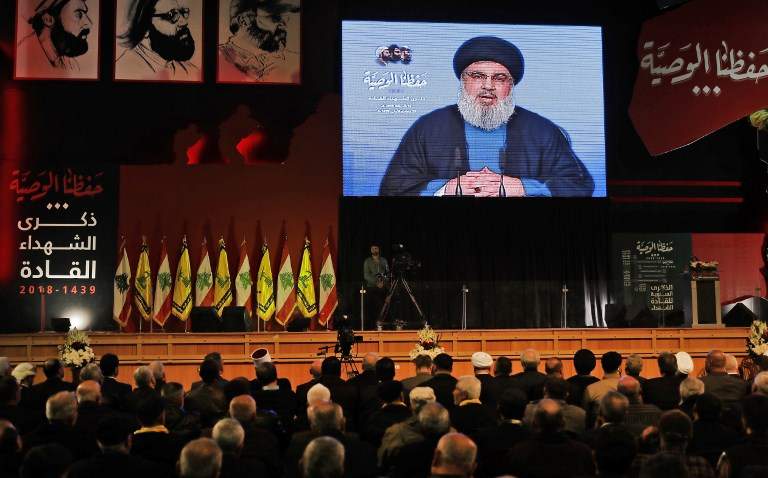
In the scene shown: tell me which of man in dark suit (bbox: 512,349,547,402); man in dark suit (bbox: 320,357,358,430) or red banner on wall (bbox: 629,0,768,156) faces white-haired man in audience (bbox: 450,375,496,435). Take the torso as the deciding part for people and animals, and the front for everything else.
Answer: the red banner on wall

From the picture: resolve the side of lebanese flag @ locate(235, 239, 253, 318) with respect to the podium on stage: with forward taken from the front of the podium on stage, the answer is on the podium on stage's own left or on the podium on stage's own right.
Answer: on the podium on stage's own right

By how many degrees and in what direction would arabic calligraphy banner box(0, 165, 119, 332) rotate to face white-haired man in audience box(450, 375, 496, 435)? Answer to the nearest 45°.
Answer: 0° — it already faces them

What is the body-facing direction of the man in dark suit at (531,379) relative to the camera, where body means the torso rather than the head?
away from the camera

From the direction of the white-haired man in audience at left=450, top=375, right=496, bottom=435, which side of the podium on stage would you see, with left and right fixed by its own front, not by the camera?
front

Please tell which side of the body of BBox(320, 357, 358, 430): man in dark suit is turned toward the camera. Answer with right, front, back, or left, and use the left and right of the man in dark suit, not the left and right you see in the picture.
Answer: back

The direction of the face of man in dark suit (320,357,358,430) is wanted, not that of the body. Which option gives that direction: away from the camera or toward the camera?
away from the camera

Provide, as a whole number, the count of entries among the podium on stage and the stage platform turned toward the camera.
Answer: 2

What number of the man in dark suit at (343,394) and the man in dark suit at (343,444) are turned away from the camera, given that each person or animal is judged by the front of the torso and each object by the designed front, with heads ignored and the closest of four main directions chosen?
2

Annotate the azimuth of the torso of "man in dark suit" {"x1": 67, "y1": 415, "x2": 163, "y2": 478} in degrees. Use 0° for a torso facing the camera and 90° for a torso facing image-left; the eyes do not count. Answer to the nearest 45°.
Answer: approximately 180°

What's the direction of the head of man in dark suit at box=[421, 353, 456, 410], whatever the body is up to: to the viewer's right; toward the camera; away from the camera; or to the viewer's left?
away from the camera

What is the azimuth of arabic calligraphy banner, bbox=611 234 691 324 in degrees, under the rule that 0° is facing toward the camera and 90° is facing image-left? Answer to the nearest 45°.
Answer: approximately 0°

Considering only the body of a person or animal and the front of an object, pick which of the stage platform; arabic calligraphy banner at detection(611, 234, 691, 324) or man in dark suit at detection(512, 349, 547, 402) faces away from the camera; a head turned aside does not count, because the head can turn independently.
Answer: the man in dark suit

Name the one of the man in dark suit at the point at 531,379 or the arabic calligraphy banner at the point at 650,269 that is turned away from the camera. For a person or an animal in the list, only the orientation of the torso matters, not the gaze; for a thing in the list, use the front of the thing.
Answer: the man in dark suit

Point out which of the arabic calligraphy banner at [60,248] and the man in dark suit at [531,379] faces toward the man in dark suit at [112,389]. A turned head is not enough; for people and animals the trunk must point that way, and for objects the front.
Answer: the arabic calligraphy banner

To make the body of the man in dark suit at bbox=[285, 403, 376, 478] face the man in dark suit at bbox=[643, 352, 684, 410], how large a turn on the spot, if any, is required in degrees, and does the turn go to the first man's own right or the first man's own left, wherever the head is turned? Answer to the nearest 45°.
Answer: approximately 45° to the first man's own right

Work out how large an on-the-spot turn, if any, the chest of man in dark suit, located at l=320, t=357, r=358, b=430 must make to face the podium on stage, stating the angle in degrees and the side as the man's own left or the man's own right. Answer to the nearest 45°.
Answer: approximately 45° to the man's own right

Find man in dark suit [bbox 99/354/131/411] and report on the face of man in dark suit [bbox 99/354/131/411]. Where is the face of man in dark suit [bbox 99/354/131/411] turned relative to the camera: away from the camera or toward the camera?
away from the camera
